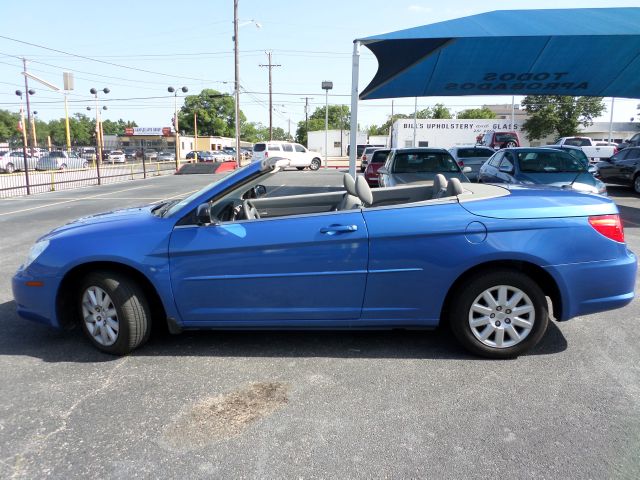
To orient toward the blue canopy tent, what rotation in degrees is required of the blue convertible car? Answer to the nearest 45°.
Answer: approximately 135° to its right

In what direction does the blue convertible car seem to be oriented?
to the viewer's left

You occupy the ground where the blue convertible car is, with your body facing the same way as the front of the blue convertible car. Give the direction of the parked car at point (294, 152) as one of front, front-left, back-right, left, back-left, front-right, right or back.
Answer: right

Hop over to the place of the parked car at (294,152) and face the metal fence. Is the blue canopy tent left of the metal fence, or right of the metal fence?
left

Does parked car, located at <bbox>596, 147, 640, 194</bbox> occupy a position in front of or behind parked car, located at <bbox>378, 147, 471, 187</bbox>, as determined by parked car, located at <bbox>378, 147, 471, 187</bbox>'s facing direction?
behind

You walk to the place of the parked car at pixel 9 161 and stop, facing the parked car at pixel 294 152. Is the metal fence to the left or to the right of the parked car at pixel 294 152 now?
right

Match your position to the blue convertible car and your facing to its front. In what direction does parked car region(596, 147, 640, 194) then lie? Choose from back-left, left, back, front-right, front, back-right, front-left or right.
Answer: back-right

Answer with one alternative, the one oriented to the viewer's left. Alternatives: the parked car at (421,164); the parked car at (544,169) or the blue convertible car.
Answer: the blue convertible car
